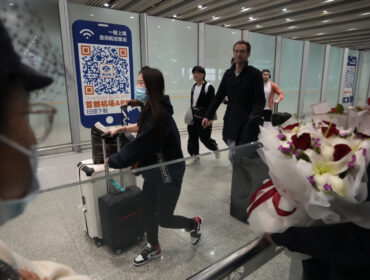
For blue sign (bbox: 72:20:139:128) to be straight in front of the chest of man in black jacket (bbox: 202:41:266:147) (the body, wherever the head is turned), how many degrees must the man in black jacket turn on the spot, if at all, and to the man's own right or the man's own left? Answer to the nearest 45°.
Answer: approximately 90° to the man's own right

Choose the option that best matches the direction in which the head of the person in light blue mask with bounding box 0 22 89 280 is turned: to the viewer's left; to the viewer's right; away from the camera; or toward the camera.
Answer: to the viewer's right

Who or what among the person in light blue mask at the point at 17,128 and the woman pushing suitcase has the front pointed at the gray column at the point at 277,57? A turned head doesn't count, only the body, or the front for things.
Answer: the person in light blue mask

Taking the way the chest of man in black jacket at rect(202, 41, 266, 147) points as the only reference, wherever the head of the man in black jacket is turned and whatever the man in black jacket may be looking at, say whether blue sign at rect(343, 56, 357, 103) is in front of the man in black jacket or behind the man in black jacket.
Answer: behind

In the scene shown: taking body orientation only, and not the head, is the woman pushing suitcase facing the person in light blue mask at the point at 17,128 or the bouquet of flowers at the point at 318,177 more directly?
the person in light blue mask

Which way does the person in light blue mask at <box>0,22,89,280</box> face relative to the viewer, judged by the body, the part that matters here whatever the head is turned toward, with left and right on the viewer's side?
facing away from the viewer and to the right of the viewer

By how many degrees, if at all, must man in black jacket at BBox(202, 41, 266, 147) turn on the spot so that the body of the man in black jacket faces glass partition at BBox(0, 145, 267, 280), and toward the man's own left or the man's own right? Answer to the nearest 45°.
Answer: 0° — they already face it

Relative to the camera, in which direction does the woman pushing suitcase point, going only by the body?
to the viewer's left
